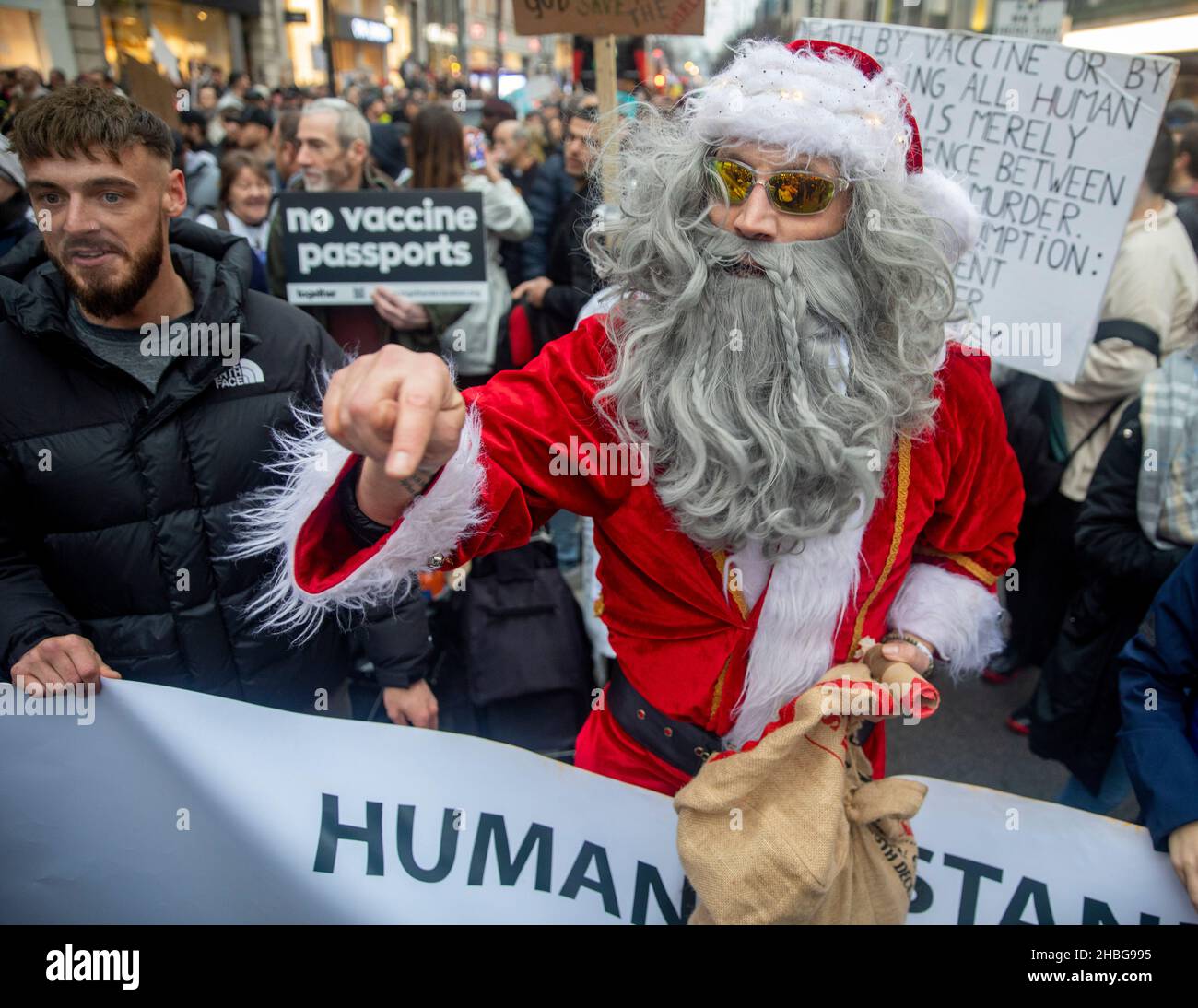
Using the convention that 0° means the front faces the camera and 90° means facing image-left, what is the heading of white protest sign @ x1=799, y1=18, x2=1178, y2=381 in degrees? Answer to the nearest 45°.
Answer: approximately 0°

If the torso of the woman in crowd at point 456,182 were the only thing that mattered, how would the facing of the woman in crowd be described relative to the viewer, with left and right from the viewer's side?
facing away from the viewer

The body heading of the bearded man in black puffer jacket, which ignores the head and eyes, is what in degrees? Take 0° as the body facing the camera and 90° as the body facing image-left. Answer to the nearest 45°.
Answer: approximately 0°

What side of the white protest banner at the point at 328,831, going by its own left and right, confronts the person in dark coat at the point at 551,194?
back

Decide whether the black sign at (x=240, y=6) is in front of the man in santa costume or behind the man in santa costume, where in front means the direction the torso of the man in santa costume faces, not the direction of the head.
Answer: behind

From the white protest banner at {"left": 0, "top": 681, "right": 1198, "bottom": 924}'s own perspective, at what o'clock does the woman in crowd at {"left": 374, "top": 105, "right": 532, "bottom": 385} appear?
The woman in crowd is roughly at 6 o'clock from the white protest banner.

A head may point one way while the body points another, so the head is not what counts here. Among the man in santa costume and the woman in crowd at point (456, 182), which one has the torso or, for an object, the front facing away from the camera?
the woman in crowd

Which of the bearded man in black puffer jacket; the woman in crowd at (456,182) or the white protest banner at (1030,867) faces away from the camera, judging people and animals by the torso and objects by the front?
the woman in crowd

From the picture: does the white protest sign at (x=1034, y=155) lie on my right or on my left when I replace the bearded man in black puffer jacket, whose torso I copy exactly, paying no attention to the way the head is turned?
on my left

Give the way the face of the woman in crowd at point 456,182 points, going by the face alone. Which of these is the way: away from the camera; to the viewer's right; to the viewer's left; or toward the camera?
away from the camera
